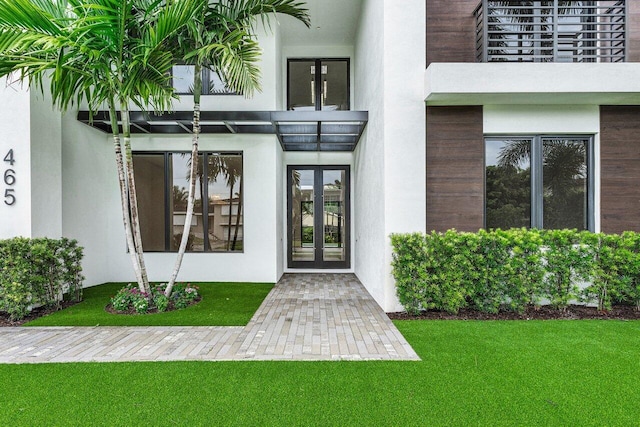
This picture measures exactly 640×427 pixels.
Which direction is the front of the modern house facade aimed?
toward the camera

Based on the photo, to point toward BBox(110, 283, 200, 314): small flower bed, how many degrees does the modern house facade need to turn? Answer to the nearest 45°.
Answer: approximately 90° to its right
